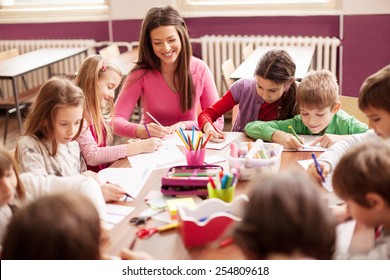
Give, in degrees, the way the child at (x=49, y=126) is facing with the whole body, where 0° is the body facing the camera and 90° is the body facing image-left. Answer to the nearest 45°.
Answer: approximately 315°

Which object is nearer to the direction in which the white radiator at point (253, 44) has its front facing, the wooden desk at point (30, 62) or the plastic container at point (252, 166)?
the plastic container

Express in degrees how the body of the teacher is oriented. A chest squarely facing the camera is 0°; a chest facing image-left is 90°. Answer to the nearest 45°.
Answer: approximately 0°

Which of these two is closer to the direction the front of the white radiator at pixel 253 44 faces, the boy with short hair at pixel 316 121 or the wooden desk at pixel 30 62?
the boy with short hair

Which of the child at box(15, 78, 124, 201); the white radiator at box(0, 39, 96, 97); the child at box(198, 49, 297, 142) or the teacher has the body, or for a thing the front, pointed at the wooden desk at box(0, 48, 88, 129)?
the white radiator

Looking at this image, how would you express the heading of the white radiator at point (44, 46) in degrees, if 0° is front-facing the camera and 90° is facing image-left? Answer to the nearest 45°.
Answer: approximately 0°

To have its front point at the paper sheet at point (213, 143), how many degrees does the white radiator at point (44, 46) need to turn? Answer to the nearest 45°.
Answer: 0° — it already faces it

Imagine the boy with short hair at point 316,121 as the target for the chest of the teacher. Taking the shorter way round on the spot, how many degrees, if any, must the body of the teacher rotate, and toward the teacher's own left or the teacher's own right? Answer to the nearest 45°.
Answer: approximately 45° to the teacher's own left

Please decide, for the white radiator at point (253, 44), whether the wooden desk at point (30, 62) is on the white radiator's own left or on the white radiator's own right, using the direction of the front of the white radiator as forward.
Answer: on the white radiator's own right

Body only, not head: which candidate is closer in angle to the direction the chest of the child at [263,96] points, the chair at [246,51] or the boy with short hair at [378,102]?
the boy with short hair
